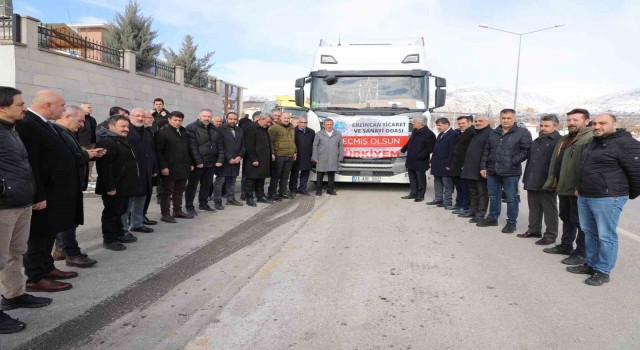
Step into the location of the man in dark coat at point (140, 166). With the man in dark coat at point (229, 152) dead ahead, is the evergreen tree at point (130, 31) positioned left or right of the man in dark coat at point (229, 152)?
left

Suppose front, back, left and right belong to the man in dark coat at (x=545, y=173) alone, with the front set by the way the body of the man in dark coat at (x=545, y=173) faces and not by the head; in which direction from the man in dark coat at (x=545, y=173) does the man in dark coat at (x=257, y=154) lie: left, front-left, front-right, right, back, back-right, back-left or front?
front-right

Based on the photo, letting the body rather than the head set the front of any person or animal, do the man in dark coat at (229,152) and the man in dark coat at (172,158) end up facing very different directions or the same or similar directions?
same or similar directions

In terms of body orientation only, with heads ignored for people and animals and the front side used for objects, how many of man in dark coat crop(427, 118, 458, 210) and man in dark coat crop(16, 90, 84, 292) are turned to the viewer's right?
1

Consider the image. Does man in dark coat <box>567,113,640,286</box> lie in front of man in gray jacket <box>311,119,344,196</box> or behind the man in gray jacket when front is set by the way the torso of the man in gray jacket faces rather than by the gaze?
in front

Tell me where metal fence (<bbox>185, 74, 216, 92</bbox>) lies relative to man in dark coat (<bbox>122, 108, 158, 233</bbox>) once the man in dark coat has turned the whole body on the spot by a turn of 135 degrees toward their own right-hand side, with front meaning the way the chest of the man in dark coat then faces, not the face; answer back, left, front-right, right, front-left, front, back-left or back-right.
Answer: right

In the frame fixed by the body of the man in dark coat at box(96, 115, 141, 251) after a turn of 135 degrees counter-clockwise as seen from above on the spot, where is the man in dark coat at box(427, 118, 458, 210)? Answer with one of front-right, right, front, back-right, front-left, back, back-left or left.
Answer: right

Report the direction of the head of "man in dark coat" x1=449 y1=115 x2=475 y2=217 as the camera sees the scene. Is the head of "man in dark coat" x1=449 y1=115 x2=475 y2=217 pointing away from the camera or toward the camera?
toward the camera

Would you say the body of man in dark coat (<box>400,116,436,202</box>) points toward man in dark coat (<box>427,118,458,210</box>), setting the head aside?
no

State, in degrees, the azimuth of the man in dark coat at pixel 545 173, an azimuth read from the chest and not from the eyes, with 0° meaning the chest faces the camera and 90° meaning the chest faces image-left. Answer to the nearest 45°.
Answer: approximately 45°

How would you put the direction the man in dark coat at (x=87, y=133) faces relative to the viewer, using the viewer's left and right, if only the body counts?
facing to the right of the viewer

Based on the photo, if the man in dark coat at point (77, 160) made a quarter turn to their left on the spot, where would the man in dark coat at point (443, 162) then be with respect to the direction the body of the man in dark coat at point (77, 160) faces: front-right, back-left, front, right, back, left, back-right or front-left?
right

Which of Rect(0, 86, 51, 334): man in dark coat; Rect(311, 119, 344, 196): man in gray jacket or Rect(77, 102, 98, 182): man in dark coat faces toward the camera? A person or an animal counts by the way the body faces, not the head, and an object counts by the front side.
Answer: the man in gray jacket

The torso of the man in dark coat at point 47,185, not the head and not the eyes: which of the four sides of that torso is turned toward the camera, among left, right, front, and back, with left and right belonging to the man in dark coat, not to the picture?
right

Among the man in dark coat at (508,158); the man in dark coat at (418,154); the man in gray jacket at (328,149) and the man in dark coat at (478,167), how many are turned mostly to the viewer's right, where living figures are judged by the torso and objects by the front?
0

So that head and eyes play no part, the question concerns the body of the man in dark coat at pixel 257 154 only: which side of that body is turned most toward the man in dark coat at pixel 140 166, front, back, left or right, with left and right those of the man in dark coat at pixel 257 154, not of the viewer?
right

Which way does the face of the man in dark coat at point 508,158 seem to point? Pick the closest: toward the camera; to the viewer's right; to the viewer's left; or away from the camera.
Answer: toward the camera

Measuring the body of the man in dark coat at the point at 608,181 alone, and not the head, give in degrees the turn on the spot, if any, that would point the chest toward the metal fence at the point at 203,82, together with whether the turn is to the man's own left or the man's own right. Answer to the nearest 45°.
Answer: approximately 90° to the man's own right

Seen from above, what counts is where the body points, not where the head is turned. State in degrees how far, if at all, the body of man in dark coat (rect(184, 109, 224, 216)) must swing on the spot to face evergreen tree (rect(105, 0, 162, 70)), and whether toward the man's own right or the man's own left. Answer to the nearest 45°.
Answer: approximately 135° to the man's own left
